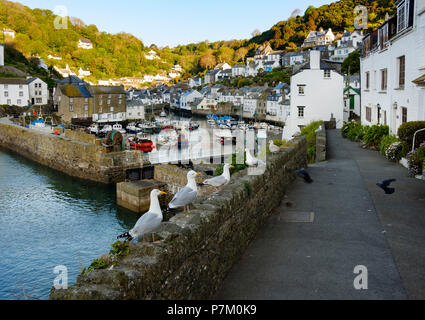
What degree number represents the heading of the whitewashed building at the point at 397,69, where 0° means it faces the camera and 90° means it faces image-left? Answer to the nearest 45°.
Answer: approximately 45°

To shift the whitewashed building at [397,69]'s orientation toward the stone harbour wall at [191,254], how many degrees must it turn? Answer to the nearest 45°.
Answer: approximately 45° to its left

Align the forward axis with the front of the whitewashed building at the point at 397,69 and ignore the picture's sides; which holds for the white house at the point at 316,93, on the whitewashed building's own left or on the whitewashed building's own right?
on the whitewashed building's own right

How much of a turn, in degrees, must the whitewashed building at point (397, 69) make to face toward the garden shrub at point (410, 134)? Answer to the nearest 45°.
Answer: approximately 45° to its left
